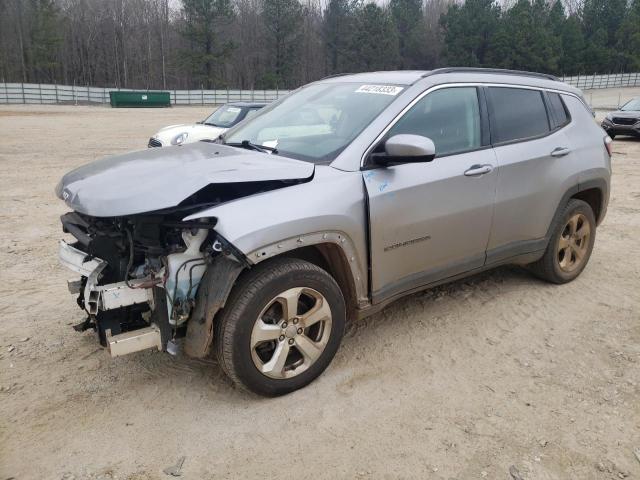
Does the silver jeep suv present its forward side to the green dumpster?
no

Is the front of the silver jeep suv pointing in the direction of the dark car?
no

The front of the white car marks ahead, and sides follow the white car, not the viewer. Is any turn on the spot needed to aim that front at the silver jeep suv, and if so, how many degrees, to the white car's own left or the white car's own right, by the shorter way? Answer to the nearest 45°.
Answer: approximately 45° to the white car's own left

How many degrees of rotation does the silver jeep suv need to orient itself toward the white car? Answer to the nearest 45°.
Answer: approximately 135° to its right

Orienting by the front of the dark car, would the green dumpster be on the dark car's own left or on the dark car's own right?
on the dark car's own right

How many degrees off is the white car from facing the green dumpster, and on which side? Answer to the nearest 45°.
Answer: approximately 135° to its right

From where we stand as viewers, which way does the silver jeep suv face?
facing the viewer and to the left of the viewer

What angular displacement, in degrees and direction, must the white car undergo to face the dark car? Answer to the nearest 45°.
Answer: approximately 135° to its left

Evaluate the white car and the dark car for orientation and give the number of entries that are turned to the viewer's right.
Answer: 0

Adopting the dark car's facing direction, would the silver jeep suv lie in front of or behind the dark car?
in front

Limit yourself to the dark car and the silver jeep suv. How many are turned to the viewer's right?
0

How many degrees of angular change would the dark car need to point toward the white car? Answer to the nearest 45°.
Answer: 0° — it already faces it

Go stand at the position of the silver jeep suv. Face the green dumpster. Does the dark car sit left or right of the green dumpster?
right

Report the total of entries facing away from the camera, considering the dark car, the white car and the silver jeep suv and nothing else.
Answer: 0

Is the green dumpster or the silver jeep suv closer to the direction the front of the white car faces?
the silver jeep suv

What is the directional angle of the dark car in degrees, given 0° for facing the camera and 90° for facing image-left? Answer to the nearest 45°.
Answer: approximately 45°

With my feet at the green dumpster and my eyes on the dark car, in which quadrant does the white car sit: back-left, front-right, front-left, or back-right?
front-right
